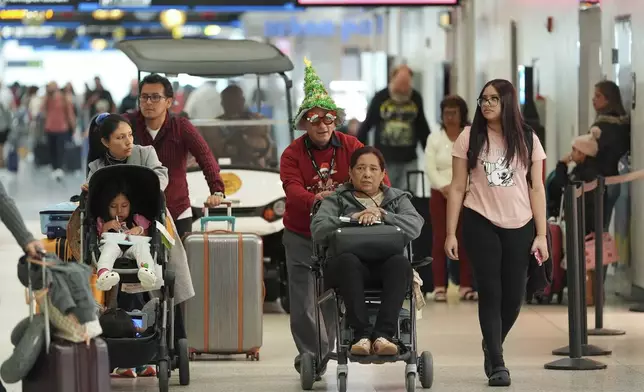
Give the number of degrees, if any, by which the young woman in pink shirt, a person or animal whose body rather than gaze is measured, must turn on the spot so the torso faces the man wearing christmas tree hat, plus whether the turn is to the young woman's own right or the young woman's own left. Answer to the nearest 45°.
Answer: approximately 90° to the young woman's own right

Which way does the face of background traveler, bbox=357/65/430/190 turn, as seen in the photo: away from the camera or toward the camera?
toward the camera

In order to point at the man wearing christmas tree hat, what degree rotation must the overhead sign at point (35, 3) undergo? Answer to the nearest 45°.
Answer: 0° — it already faces them

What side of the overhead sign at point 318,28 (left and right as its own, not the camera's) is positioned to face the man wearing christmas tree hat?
front

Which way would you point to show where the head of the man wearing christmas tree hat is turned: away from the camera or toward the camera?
toward the camera

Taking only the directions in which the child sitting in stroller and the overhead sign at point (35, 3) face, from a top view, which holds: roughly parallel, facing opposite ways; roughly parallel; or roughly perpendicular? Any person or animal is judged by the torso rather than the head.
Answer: roughly parallel

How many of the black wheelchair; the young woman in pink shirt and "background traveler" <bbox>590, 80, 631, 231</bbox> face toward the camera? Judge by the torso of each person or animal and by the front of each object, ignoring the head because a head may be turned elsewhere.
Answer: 2

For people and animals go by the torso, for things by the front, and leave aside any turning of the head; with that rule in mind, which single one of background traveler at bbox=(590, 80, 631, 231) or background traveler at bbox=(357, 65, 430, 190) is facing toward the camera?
background traveler at bbox=(357, 65, 430, 190)

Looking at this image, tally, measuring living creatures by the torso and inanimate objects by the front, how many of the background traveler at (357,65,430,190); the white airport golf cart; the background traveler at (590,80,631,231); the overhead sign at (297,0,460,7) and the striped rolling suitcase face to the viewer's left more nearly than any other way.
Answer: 1

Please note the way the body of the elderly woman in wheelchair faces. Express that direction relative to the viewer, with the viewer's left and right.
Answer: facing the viewer

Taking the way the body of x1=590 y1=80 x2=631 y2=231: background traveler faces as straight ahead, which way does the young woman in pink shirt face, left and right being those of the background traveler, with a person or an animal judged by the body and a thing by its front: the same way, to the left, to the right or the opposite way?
to the left

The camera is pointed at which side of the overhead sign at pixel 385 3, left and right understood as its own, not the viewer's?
front

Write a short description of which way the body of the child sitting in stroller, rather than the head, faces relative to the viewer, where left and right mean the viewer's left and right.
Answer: facing the viewer
